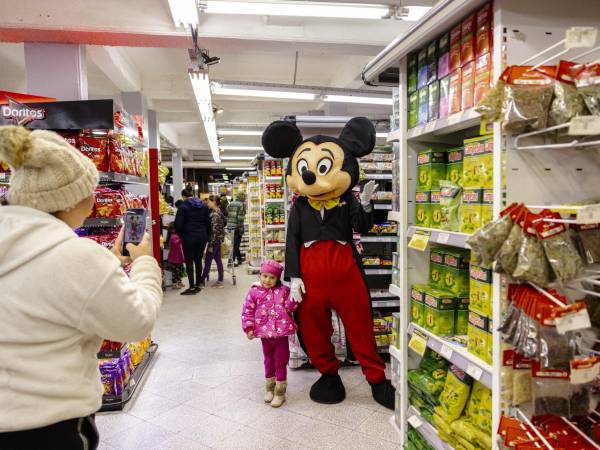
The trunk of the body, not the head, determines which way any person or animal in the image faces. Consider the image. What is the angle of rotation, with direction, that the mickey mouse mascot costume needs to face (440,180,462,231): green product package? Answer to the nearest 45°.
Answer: approximately 45° to its left

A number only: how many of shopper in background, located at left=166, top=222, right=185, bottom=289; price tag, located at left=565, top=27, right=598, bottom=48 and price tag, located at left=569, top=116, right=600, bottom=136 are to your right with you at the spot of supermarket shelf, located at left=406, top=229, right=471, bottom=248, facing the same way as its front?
1

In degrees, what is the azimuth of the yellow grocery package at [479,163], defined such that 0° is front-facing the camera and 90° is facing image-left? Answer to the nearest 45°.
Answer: approximately 45°

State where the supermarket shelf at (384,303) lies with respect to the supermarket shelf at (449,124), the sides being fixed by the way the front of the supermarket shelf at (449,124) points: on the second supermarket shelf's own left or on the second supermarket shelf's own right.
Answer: on the second supermarket shelf's own right

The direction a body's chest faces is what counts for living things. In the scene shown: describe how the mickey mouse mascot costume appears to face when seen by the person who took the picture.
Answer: facing the viewer

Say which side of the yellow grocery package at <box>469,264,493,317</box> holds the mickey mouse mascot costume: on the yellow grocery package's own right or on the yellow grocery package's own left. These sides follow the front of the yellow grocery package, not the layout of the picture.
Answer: on the yellow grocery package's own right

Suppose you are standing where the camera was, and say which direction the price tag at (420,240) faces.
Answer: facing the viewer and to the left of the viewer

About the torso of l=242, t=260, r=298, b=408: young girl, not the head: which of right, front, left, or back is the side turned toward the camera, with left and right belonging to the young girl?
front
